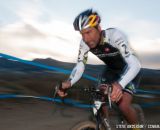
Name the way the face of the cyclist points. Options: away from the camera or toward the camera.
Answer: toward the camera
